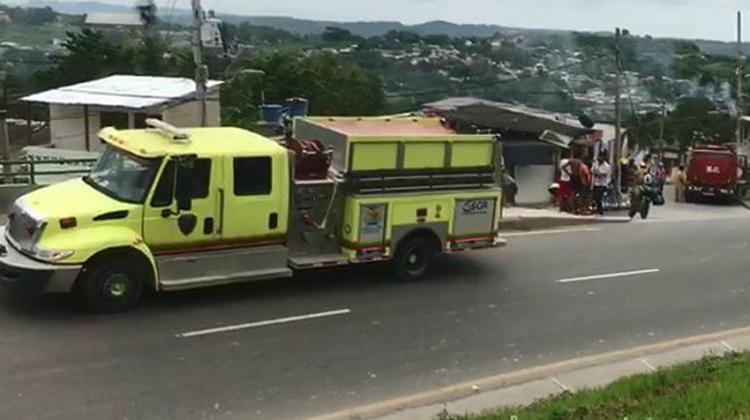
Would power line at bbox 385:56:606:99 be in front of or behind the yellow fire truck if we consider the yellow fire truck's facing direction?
behind

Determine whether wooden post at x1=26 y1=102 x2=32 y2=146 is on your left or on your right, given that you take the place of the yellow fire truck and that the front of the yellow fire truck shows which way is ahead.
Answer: on your right

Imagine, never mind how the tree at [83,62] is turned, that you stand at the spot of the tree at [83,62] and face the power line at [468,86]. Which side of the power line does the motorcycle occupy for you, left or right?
right

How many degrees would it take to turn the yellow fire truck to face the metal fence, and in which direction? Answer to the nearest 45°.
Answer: approximately 90° to its right

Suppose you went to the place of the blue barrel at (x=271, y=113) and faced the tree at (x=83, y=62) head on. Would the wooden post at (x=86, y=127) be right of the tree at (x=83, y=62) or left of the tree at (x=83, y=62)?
left

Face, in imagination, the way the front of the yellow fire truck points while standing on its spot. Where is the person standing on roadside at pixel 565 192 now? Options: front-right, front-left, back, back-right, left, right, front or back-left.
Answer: back

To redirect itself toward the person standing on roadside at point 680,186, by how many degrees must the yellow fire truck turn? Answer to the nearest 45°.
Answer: approximately 180°

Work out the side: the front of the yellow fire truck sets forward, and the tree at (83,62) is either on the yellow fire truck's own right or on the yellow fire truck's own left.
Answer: on the yellow fire truck's own right

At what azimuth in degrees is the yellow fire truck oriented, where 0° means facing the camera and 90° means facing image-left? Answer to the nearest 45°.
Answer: approximately 45°

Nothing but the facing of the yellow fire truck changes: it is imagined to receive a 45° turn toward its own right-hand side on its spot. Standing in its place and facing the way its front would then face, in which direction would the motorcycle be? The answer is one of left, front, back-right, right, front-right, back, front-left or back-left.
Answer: back-right

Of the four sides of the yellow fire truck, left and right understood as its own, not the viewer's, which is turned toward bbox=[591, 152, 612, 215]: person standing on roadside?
back

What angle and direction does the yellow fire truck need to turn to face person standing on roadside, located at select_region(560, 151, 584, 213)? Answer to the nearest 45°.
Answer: approximately 180°
